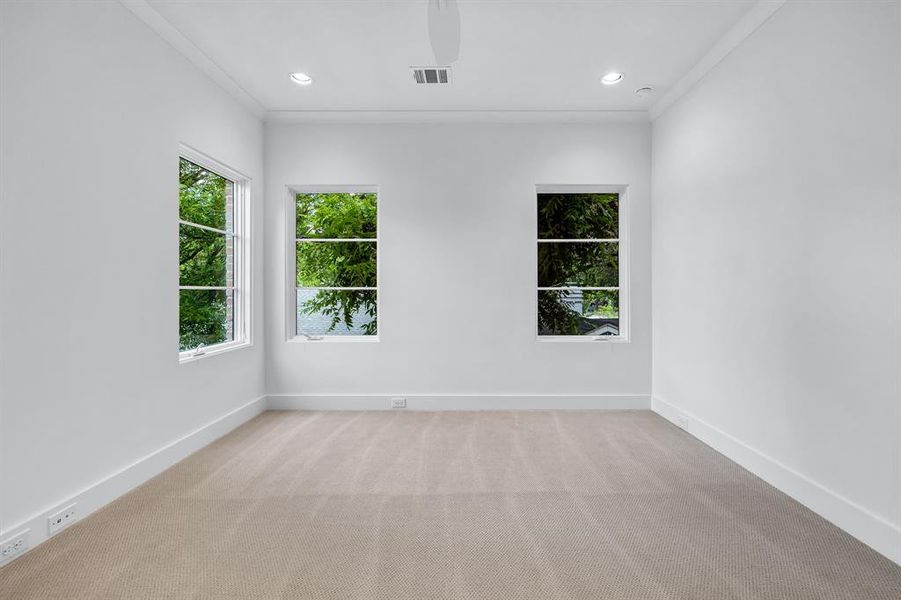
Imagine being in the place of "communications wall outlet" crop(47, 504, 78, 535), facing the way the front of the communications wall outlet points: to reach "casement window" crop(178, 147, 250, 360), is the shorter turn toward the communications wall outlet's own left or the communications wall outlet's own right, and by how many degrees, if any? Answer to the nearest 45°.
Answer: approximately 90° to the communications wall outlet's own left

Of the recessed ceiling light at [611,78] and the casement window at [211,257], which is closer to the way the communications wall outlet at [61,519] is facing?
the recessed ceiling light

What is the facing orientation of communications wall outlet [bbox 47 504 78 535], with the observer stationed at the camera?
facing the viewer and to the right of the viewer

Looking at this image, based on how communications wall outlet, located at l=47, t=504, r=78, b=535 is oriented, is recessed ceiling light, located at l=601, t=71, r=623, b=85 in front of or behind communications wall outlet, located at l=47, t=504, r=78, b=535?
in front

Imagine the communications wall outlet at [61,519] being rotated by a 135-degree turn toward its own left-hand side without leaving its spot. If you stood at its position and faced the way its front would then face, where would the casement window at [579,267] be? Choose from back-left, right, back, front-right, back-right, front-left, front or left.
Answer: right

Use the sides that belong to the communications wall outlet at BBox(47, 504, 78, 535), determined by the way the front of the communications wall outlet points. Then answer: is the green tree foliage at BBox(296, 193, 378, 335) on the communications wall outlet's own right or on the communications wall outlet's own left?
on the communications wall outlet's own left

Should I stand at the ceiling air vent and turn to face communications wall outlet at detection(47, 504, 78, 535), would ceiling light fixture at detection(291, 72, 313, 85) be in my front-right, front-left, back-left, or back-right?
front-right

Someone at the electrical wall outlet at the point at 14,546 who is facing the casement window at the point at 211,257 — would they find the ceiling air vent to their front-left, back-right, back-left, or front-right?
front-right
